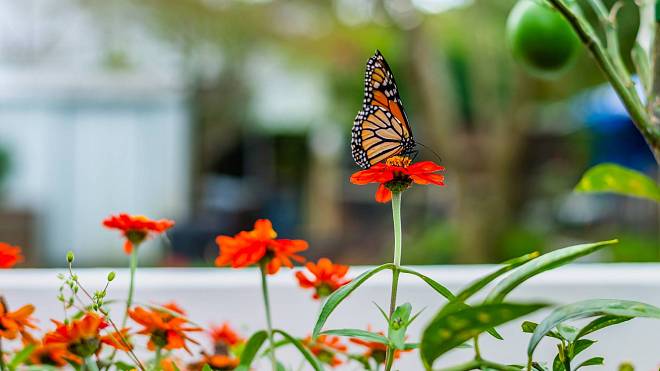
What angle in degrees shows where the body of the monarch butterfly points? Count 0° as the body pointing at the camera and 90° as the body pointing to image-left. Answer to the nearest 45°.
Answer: approximately 270°
